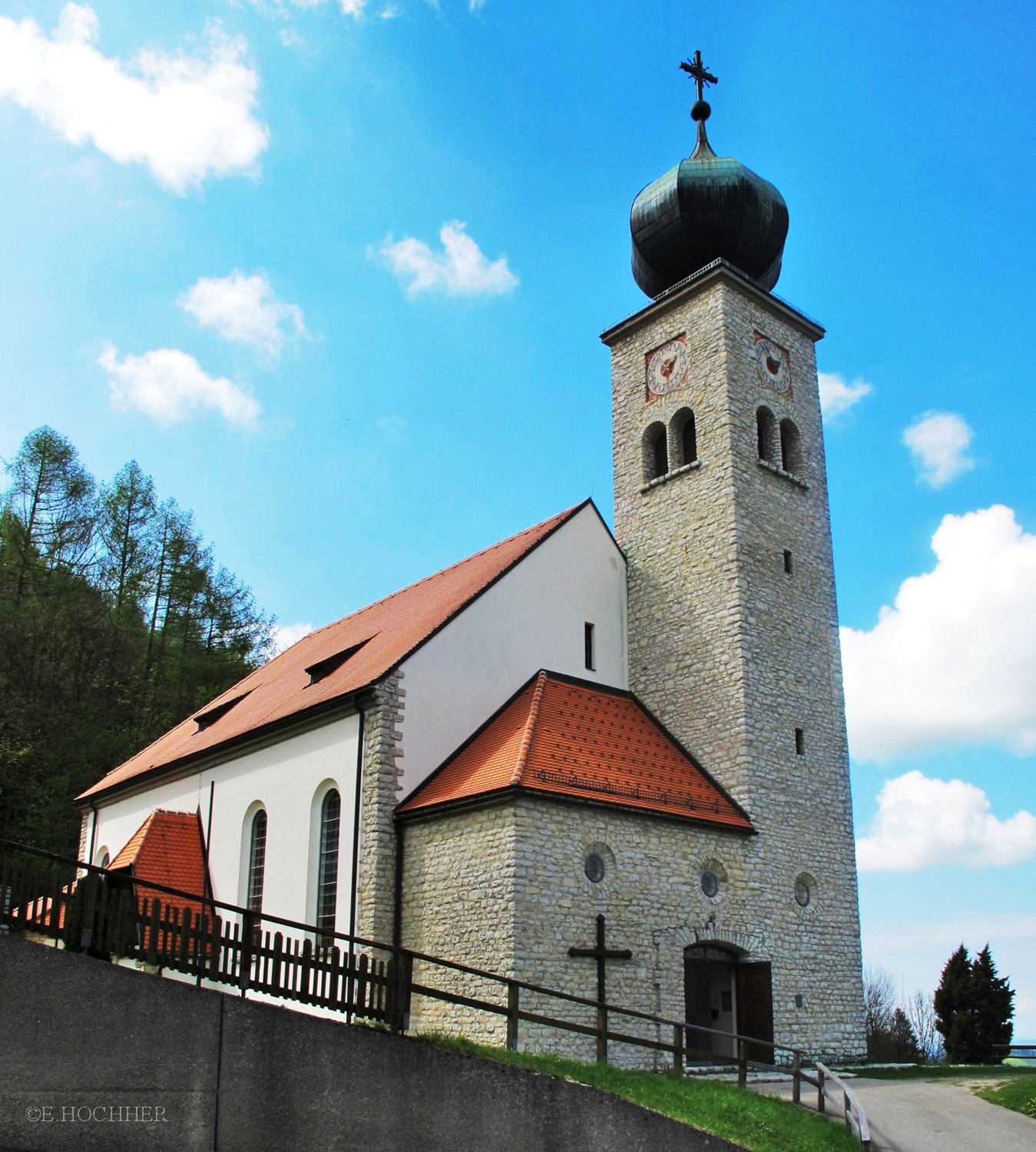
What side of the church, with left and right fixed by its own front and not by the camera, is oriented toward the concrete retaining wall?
right

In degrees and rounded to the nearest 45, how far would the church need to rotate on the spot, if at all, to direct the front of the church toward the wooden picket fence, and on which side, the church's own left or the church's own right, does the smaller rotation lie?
approximately 90° to the church's own right

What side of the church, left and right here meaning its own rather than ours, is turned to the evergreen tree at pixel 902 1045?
left

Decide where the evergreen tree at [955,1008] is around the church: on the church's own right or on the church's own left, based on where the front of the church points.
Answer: on the church's own left

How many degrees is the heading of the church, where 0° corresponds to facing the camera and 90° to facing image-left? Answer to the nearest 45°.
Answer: approximately 315°

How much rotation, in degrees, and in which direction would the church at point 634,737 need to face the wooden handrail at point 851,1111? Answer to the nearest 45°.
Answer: approximately 45° to its right

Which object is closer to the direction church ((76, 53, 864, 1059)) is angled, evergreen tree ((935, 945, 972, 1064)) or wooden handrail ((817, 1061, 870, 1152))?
the wooden handrail
